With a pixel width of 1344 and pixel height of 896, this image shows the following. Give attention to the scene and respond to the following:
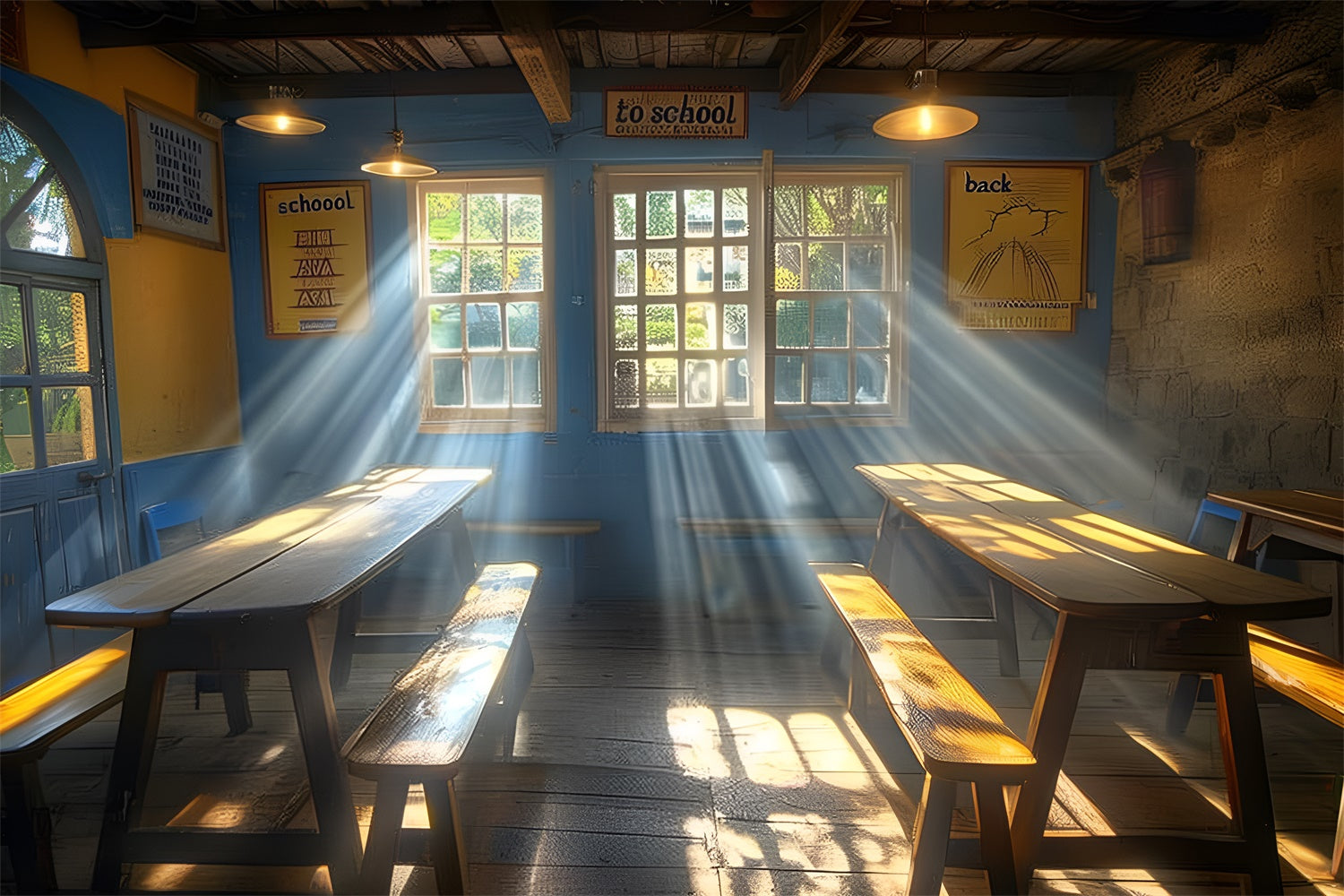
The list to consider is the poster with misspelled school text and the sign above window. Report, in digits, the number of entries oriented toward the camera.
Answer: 2

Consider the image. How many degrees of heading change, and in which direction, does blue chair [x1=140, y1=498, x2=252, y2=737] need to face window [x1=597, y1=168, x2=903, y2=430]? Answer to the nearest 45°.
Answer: approximately 45° to its left

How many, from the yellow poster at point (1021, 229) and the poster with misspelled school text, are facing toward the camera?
2

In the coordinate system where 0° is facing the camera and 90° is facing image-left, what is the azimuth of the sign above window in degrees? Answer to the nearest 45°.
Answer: approximately 0°

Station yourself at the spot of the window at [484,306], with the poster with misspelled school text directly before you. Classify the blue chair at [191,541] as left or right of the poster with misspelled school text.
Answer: left

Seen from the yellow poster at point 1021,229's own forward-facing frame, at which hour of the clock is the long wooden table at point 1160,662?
The long wooden table is roughly at 12 o'clock from the yellow poster.

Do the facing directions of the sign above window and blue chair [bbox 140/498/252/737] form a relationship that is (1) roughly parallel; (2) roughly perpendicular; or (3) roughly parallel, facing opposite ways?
roughly perpendicular

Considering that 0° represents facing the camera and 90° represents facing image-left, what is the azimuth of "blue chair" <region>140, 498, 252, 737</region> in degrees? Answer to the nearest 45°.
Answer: approximately 315°
